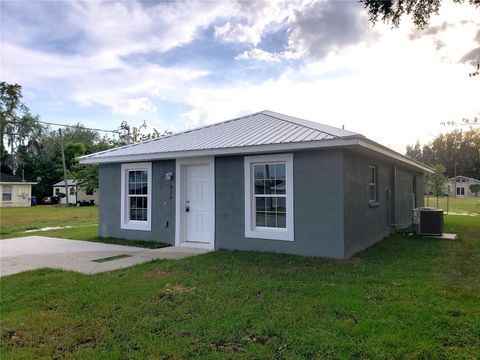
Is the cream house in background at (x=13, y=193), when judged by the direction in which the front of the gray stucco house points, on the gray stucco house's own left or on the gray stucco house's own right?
on the gray stucco house's own right

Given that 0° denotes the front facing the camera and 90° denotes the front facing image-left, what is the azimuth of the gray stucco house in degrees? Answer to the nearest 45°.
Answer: approximately 45°

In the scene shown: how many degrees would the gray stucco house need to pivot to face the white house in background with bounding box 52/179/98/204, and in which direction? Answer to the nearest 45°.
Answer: approximately 90° to its right

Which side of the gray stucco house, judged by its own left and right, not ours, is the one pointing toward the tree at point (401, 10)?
left
